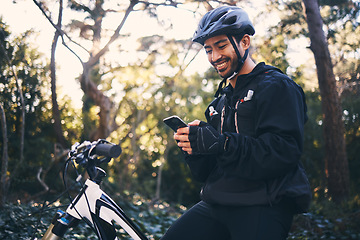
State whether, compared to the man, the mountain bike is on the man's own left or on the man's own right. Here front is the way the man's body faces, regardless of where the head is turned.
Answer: on the man's own right

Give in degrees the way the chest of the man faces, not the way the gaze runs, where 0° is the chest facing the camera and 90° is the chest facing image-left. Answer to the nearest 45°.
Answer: approximately 45°
